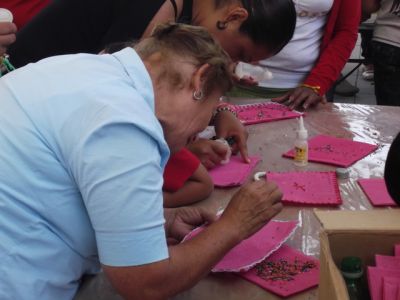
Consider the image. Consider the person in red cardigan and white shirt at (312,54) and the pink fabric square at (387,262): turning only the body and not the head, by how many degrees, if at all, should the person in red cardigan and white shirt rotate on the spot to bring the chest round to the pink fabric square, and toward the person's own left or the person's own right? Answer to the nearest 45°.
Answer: approximately 45° to the person's own left

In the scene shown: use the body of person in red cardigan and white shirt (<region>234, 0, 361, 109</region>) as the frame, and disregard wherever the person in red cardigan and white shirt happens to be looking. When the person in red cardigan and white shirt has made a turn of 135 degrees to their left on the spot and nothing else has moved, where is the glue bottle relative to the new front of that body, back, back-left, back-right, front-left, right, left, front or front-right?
right

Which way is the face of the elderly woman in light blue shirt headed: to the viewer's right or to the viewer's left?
to the viewer's right

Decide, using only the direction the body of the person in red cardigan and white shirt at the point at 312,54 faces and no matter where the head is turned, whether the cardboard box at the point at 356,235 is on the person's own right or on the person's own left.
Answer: on the person's own left

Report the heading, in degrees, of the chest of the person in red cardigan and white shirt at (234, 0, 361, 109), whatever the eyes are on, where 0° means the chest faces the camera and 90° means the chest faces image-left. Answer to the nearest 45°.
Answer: approximately 45°

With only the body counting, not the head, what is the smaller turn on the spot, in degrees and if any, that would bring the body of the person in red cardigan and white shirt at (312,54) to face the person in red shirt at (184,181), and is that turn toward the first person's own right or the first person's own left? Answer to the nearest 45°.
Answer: approximately 45° to the first person's own right

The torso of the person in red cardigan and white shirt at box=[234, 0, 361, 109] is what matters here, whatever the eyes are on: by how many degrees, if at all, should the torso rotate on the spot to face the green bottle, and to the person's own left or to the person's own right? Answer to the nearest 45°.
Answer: approximately 45° to the person's own left

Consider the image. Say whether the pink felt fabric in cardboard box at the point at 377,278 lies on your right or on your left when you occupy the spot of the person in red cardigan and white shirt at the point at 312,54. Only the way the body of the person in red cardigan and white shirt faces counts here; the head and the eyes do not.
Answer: on your left

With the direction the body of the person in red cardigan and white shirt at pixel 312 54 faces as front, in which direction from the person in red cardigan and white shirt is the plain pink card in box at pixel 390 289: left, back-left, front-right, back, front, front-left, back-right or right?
front-left

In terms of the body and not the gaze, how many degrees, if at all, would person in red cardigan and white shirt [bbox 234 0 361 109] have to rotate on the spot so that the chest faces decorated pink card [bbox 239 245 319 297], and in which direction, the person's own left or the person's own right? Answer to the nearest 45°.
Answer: approximately 45° to the person's own left

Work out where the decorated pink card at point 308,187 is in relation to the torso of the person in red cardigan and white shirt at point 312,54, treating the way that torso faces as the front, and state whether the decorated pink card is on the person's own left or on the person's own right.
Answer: on the person's own left
